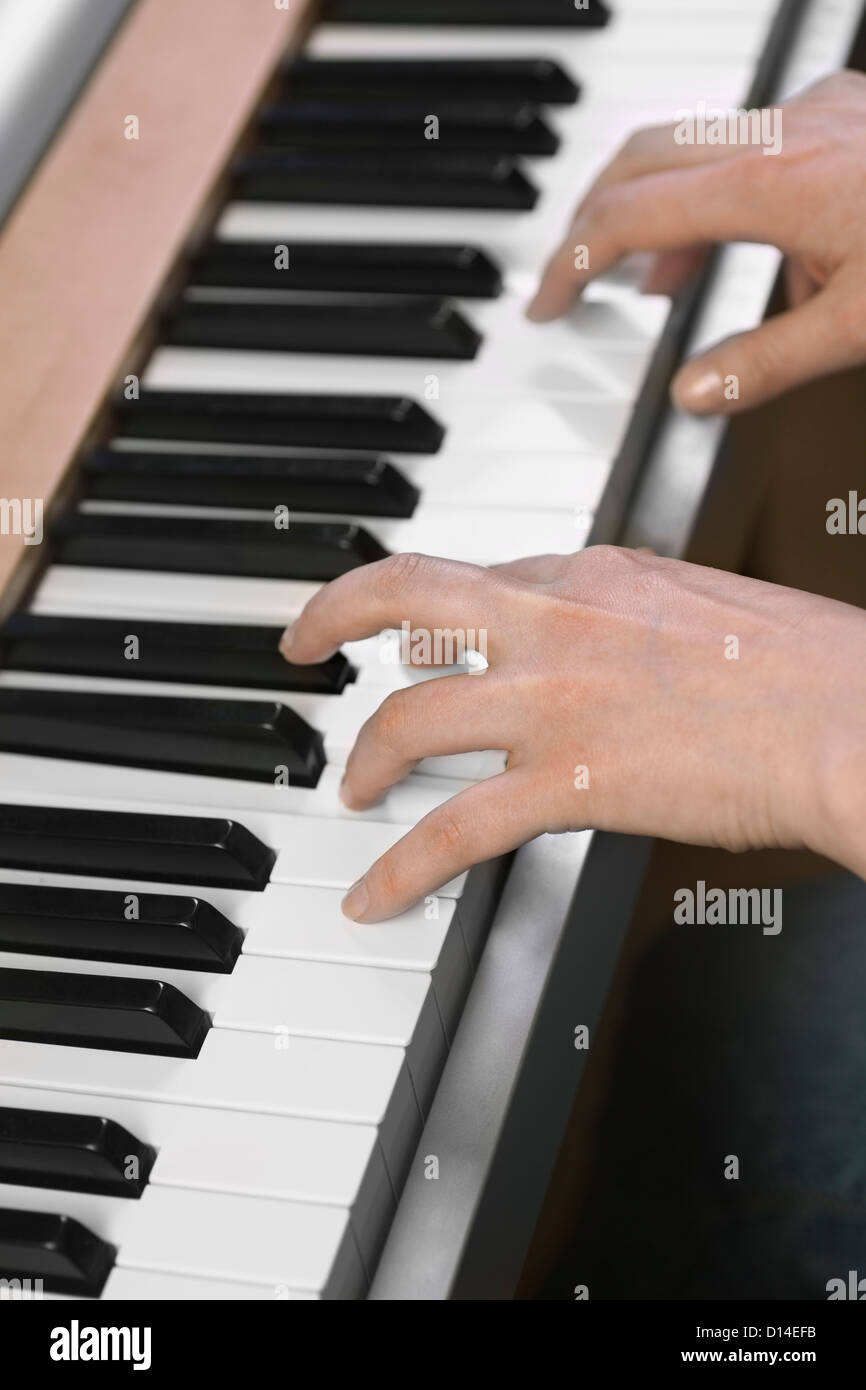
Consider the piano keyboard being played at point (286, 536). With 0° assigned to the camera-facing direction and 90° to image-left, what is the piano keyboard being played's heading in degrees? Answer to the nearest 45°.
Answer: approximately 270°
